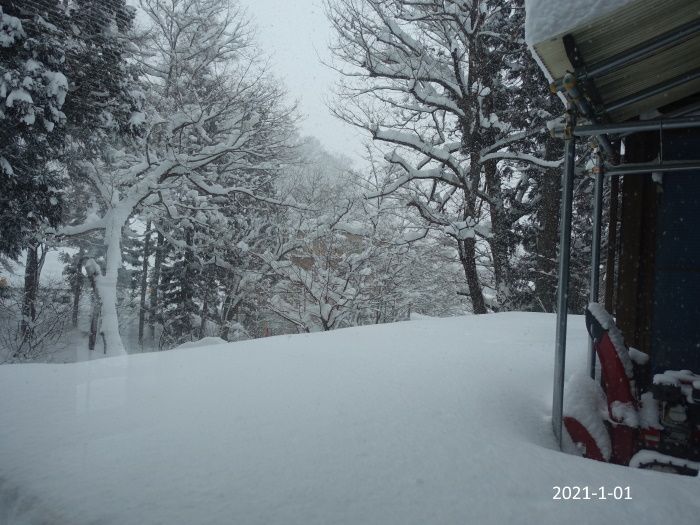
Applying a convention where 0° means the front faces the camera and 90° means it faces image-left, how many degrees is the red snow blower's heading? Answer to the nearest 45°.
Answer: approximately 90°

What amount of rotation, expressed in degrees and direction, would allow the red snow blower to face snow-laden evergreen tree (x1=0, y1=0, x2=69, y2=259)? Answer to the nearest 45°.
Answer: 0° — it already faces it
